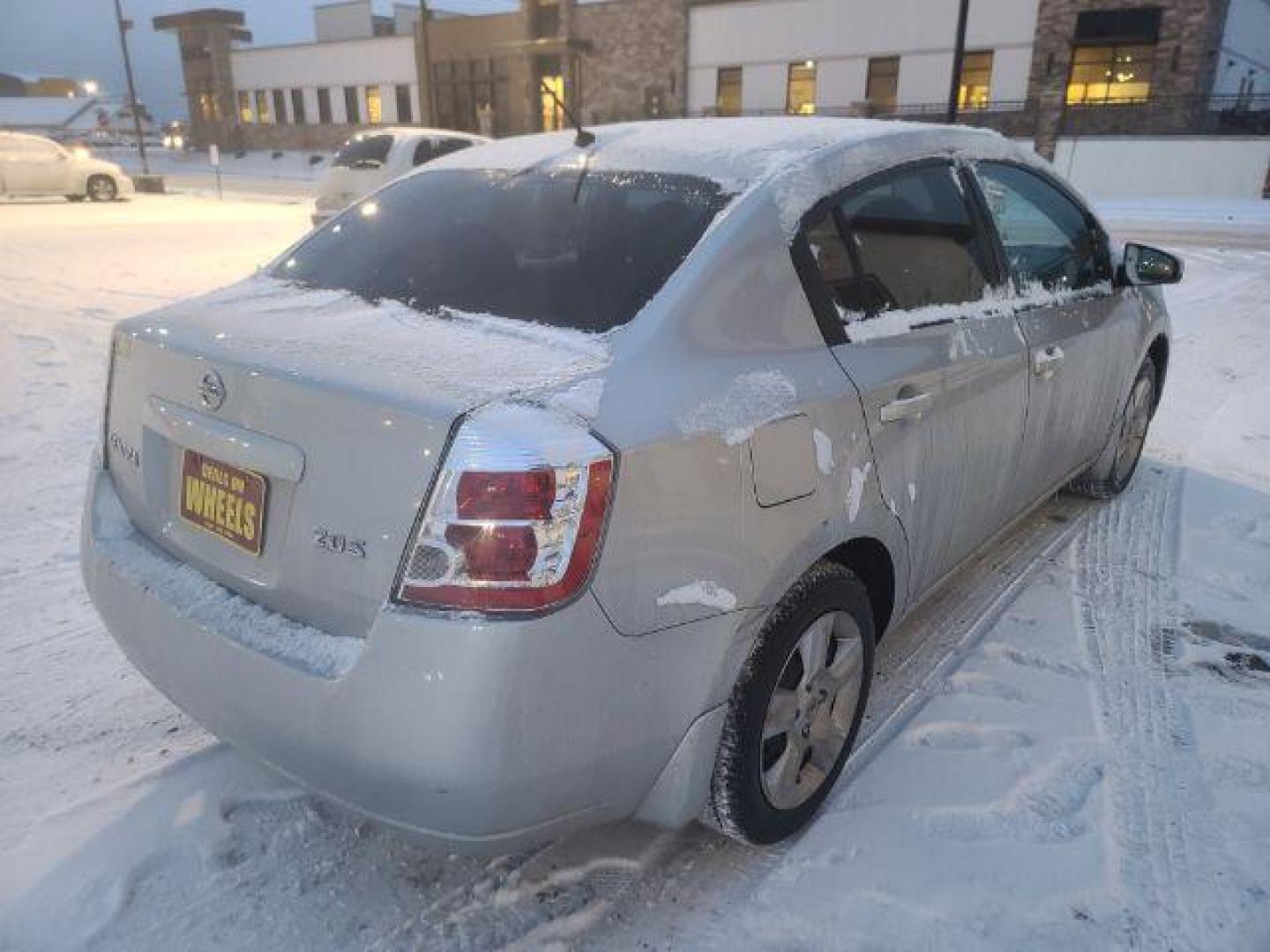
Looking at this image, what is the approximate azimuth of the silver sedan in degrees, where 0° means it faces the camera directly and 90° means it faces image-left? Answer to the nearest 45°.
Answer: approximately 225°

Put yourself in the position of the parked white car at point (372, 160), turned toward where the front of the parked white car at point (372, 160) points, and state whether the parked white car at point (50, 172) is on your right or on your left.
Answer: on your left

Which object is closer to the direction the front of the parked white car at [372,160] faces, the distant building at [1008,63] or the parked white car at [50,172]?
the distant building

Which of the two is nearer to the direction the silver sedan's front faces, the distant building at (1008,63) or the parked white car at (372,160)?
the distant building

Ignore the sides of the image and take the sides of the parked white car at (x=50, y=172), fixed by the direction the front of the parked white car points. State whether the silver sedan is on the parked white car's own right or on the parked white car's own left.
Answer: on the parked white car's own right

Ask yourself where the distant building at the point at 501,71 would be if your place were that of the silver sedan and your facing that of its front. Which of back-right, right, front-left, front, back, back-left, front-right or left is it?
front-left

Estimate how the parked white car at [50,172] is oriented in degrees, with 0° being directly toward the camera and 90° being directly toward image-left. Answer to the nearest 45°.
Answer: approximately 270°

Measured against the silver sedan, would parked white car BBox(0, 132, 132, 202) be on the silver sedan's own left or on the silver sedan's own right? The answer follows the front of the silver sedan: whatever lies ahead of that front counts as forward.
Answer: on the silver sedan's own left

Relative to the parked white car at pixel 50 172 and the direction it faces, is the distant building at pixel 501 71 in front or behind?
in front
